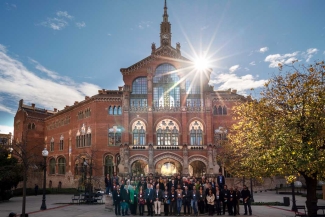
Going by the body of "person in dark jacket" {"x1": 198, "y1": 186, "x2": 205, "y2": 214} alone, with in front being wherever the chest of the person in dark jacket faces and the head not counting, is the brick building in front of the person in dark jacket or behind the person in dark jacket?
behind

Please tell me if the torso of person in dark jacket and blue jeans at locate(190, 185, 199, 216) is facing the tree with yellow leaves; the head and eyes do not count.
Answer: no

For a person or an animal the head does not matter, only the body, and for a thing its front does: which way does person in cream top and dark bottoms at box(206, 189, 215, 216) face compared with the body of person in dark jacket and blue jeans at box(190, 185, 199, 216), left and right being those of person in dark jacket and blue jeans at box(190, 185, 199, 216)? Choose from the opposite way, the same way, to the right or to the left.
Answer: the same way

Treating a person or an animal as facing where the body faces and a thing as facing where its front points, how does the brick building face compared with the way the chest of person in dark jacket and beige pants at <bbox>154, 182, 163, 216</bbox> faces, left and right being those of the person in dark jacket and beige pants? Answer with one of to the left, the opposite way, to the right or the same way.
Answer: the same way

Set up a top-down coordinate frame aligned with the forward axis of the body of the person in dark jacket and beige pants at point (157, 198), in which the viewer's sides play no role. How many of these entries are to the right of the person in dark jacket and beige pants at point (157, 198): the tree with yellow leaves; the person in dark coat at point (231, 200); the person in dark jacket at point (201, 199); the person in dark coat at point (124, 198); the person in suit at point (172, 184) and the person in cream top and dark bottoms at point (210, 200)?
1

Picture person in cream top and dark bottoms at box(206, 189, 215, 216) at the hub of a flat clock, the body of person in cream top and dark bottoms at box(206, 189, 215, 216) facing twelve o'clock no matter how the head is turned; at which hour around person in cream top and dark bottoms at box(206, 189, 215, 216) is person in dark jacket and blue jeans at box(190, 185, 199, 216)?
person in dark jacket and blue jeans at box(190, 185, 199, 216) is roughly at 3 o'clock from person in cream top and dark bottoms at box(206, 189, 215, 216).

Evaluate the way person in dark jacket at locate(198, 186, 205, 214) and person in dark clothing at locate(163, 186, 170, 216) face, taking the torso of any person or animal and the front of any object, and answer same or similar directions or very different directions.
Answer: same or similar directions

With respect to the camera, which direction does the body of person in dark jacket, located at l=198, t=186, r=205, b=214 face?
toward the camera

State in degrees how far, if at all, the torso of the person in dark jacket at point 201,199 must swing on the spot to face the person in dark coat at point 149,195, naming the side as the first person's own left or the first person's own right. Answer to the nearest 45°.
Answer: approximately 90° to the first person's own right

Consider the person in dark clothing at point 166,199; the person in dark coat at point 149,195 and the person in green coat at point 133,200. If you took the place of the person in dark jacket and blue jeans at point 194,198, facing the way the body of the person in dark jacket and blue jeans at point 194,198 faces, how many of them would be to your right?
3

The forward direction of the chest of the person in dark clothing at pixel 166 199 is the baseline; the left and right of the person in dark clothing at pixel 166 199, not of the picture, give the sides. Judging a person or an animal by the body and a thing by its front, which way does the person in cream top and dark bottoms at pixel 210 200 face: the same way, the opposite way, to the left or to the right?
the same way

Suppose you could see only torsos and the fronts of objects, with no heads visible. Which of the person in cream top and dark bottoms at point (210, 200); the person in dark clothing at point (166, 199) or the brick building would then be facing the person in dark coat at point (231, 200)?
the brick building

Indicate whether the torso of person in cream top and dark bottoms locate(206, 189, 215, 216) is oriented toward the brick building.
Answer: no

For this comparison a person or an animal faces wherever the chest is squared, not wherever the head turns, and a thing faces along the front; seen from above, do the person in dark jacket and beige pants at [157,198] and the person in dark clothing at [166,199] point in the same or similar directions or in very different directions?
same or similar directions

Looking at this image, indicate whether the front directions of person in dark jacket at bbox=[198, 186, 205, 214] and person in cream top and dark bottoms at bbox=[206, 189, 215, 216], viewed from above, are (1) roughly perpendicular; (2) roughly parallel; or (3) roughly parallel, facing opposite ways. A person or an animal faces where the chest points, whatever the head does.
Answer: roughly parallel

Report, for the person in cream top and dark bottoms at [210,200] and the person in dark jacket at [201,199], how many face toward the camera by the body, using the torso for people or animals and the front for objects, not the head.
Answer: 2

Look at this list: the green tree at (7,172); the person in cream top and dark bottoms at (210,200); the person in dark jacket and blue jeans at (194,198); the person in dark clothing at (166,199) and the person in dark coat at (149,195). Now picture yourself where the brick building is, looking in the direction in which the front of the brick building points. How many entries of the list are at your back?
0
